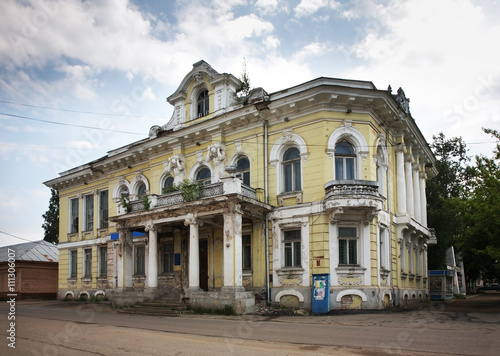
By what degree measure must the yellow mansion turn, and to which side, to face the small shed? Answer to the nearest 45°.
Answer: approximately 90° to its right

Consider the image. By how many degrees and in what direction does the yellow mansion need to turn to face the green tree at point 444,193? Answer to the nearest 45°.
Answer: approximately 180°

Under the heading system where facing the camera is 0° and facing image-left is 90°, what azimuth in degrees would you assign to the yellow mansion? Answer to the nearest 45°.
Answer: approximately 45°
